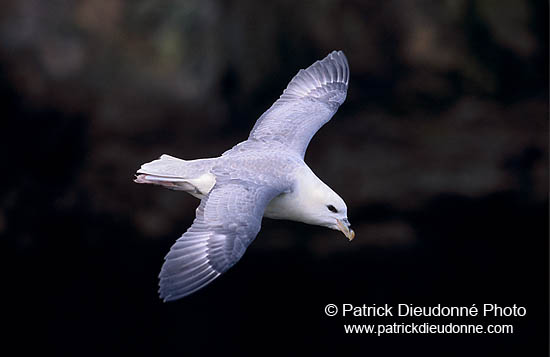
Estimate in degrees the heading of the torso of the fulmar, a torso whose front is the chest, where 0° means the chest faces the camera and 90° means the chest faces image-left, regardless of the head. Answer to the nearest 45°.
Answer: approximately 270°
